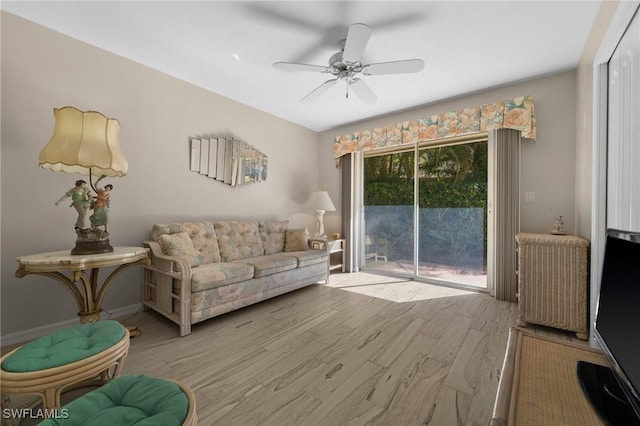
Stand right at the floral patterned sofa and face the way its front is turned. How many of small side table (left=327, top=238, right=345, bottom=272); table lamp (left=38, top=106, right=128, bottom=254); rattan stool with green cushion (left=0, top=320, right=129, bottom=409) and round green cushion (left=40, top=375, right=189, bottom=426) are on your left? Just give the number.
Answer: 1

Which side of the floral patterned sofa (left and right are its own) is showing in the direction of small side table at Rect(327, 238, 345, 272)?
left

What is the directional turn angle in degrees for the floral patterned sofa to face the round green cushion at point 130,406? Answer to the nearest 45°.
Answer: approximately 45° to its right

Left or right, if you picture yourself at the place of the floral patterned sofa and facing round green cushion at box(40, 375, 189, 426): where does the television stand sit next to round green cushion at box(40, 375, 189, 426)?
left

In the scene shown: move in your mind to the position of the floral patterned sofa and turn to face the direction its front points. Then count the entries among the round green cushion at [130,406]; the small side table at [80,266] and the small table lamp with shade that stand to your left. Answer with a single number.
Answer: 1

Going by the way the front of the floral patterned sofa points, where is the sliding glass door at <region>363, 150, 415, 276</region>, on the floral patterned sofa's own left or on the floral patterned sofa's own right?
on the floral patterned sofa's own left

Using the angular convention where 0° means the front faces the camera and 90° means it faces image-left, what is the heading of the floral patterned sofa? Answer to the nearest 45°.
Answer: approximately 315°

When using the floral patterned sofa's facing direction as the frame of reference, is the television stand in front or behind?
in front

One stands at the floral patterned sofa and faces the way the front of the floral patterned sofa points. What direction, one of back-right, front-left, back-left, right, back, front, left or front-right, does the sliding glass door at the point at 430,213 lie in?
front-left

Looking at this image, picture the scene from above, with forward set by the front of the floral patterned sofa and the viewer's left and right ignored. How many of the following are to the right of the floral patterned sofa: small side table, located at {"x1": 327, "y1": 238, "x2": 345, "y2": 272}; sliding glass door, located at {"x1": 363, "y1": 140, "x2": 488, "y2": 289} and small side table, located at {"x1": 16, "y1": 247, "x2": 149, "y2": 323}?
1
